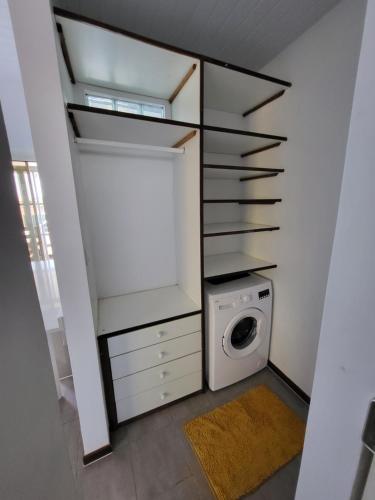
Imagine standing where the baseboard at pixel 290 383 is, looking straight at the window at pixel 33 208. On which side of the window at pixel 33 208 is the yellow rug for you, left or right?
left

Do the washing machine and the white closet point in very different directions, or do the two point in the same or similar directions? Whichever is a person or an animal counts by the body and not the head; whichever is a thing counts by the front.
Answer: same or similar directions

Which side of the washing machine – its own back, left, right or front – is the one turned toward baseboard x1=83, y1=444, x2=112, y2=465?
right

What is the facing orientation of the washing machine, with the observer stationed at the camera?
facing the viewer and to the right of the viewer
